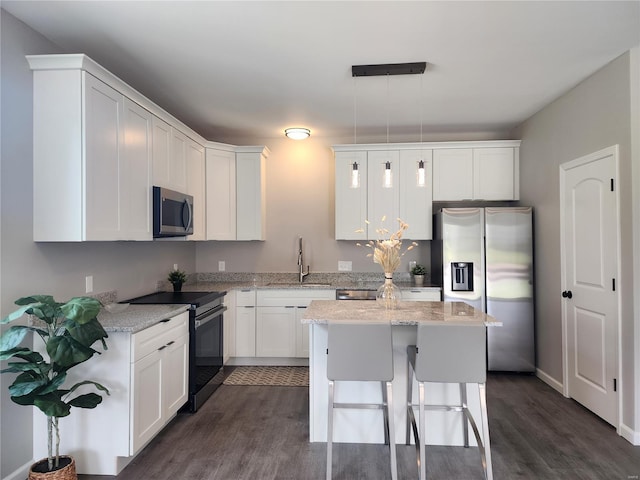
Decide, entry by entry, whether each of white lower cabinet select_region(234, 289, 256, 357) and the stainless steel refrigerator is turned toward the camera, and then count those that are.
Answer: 2

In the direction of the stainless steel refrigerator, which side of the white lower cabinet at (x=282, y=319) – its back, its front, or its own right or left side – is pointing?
left

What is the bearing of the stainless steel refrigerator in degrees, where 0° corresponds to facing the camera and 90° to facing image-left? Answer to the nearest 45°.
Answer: approximately 0°

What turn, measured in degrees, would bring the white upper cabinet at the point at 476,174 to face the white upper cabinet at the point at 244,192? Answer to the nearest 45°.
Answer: approximately 90° to its right

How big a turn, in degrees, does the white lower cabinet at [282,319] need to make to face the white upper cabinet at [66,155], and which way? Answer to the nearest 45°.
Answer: approximately 45° to its right

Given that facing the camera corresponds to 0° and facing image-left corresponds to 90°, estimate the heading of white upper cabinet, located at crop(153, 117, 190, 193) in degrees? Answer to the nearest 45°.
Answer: approximately 315°

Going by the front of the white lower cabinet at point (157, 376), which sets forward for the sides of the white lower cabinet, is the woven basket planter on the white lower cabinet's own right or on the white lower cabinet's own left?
on the white lower cabinet's own right

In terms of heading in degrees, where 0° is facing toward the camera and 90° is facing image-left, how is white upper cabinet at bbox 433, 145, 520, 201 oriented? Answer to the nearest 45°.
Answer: approximately 0°

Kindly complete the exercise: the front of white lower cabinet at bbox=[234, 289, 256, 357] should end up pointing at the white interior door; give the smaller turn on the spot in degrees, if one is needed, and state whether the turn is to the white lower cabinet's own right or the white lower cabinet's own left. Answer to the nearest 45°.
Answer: approximately 45° to the white lower cabinet's own left
